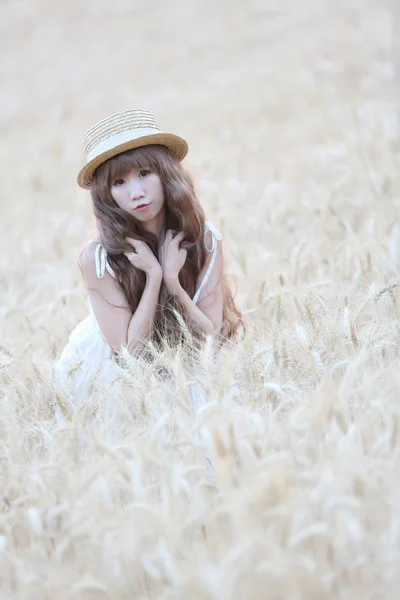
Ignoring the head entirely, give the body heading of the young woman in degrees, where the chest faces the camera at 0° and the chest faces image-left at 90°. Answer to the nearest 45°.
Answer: approximately 0°
